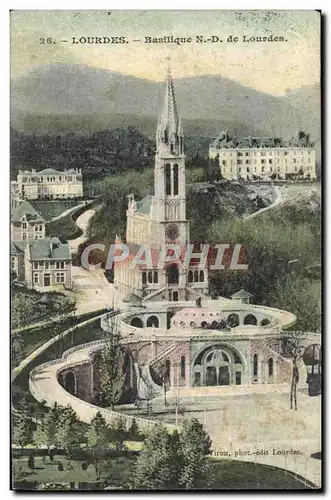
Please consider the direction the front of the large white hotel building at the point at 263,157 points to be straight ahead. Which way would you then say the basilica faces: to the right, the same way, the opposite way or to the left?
the same way

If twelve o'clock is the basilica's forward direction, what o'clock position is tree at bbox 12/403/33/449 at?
The tree is roughly at 1 o'clock from the basilica.

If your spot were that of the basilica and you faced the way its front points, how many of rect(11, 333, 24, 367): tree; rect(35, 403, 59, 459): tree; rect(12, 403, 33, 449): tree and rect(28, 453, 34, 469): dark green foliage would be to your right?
4

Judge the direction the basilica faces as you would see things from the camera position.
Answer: facing the viewer

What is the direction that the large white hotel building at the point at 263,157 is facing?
toward the camera

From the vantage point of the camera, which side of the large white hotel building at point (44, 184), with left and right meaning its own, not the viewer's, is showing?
front

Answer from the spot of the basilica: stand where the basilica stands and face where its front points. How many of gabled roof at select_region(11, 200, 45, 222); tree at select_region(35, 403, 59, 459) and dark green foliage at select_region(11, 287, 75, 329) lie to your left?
0

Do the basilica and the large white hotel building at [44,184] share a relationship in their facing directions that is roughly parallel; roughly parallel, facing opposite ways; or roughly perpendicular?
roughly parallel

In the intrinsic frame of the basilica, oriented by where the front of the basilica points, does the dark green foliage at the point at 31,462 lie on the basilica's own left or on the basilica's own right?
on the basilica's own right

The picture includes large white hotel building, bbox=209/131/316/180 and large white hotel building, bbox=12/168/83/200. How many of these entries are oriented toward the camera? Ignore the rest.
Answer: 2
